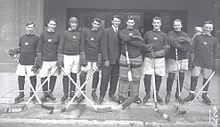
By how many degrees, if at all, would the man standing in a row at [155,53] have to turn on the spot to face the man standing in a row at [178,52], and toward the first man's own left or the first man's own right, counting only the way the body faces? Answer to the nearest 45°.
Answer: approximately 90° to the first man's own left

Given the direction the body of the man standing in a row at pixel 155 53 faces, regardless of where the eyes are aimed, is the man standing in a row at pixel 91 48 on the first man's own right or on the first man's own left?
on the first man's own right

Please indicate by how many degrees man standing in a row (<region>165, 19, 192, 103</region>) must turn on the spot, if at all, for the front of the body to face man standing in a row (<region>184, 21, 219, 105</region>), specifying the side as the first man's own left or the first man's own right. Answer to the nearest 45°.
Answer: approximately 90° to the first man's own left

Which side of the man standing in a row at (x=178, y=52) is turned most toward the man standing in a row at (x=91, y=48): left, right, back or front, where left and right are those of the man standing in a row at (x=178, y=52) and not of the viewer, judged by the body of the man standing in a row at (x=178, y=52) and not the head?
right

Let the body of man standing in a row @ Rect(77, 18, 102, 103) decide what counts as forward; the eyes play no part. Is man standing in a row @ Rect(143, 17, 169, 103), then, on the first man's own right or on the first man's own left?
on the first man's own left

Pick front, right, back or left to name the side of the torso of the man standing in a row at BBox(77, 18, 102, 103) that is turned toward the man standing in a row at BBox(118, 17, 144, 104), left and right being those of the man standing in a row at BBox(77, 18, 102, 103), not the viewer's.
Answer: left

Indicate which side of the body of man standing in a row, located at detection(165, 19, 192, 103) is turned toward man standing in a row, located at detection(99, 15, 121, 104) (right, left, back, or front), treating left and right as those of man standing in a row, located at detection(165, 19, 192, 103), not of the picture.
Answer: right

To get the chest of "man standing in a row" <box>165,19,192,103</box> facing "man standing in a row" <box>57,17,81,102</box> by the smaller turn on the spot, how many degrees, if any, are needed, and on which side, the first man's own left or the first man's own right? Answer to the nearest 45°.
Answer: approximately 90° to the first man's own right

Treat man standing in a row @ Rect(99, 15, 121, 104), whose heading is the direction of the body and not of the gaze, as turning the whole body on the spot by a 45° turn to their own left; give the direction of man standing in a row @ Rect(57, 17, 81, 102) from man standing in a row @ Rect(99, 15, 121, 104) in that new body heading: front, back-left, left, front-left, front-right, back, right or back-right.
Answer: back

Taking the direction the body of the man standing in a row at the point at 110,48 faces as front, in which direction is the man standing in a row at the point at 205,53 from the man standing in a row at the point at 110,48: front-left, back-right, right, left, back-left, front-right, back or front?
front-left
